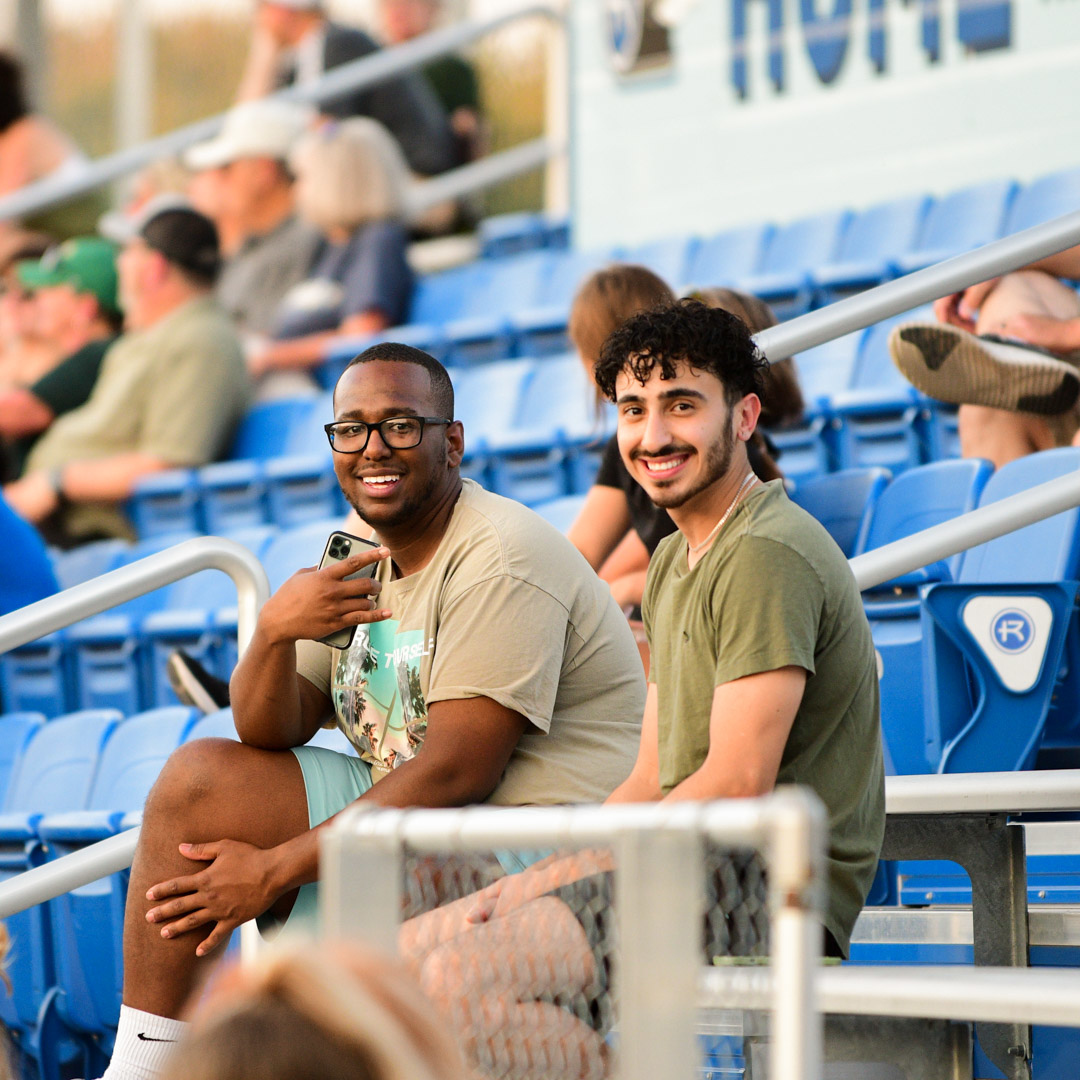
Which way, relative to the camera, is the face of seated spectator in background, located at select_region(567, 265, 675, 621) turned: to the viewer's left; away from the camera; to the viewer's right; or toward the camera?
away from the camera

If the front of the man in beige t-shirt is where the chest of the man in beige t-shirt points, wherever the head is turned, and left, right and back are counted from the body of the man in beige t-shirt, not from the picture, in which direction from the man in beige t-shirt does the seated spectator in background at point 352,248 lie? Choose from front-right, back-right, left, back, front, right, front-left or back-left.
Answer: back-right

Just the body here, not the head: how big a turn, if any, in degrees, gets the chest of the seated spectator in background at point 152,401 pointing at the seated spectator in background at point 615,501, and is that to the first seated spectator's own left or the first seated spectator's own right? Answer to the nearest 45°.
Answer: approximately 90° to the first seated spectator's own left

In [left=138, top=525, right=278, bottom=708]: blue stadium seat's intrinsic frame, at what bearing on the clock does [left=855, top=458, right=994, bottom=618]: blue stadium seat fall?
[left=855, top=458, right=994, bottom=618]: blue stadium seat is roughly at 9 o'clock from [left=138, top=525, right=278, bottom=708]: blue stadium seat.

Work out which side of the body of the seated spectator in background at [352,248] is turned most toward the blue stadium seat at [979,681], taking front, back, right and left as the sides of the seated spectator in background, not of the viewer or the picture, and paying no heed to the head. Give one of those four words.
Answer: left

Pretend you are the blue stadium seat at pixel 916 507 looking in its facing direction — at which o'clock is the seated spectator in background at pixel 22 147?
The seated spectator in background is roughly at 3 o'clock from the blue stadium seat.

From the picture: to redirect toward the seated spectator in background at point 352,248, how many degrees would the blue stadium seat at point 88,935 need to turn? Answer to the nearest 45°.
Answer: approximately 135° to its right

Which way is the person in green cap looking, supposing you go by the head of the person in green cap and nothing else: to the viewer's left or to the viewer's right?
to the viewer's left
